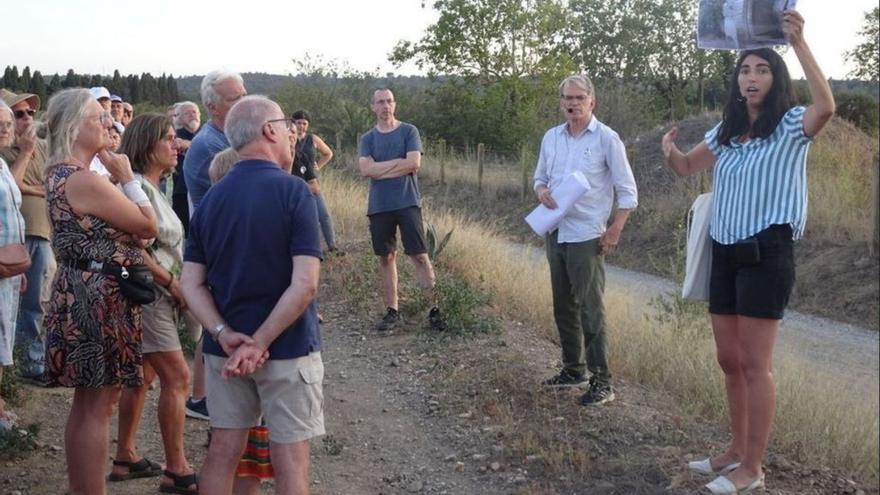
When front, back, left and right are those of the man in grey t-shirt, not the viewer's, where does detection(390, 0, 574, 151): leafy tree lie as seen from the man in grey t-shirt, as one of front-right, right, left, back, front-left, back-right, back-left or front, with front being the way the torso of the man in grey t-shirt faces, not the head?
back

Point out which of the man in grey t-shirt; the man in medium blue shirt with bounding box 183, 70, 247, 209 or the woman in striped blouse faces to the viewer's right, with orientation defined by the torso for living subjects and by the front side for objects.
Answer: the man in medium blue shirt

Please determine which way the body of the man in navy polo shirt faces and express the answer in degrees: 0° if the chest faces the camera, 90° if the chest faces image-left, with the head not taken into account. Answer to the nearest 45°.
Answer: approximately 225°

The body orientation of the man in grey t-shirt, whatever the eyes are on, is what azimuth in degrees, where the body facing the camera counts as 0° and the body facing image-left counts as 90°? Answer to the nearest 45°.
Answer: approximately 0°

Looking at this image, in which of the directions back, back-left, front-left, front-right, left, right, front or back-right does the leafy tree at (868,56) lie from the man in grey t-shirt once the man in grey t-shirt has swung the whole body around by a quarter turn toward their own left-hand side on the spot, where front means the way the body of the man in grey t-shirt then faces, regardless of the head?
front-left

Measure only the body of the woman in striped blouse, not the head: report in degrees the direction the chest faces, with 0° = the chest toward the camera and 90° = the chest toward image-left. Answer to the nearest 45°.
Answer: approximately 45°

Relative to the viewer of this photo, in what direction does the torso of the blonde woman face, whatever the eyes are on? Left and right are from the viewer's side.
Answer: facing to the right of the viewer

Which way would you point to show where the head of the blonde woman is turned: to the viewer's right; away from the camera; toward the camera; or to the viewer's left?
to the viewer's right

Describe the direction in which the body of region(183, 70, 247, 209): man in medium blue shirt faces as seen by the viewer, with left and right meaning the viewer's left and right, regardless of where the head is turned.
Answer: facing to the right of the viewer

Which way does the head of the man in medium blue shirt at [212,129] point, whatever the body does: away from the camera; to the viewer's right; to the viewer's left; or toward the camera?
to the viewer's right

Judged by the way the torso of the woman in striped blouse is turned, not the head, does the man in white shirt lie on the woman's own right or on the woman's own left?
on the woman's own right

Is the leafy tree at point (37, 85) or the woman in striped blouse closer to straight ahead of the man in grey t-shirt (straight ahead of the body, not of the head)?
the woman in striped blouse
